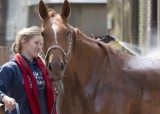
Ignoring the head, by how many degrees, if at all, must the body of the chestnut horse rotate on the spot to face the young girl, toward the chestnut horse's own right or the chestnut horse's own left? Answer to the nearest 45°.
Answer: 0° — it already faces them

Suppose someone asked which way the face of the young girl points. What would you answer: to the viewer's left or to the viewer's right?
to the viewer's right

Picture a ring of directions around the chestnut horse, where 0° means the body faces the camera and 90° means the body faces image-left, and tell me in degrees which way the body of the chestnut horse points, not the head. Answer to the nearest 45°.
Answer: approximately 45°

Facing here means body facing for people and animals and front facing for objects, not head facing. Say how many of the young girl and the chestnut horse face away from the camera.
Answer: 0

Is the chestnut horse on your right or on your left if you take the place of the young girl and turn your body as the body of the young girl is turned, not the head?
on your left

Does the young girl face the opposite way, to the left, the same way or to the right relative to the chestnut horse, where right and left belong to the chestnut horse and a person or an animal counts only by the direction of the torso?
to the left
